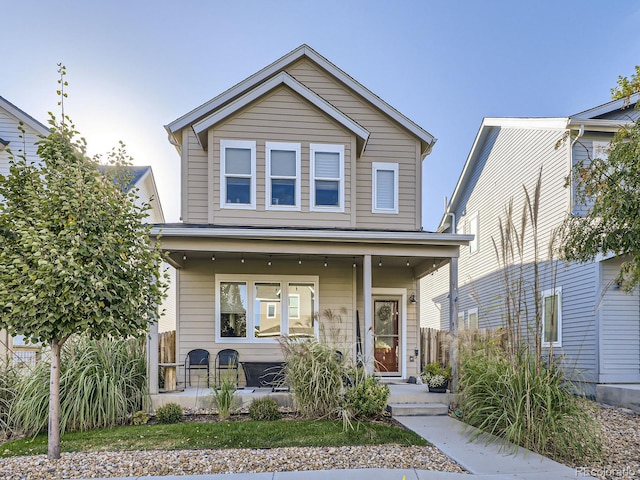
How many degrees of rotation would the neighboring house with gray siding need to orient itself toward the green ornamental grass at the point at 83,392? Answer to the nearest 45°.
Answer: approximately 90° to its right

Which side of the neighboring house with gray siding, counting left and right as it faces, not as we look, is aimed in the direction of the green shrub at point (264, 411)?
right

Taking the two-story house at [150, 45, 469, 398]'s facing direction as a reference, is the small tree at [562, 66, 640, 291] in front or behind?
in front

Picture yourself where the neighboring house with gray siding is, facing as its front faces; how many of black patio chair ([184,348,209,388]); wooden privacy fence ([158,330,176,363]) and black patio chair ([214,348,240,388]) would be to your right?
3

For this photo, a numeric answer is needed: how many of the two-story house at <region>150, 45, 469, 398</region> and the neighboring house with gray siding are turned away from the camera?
0

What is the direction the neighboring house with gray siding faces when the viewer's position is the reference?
facing the viewer and to the right of the viewer

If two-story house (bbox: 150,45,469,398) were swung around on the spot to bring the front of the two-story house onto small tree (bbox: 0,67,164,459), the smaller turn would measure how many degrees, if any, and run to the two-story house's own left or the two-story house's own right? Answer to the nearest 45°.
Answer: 0° — it already faces it
